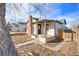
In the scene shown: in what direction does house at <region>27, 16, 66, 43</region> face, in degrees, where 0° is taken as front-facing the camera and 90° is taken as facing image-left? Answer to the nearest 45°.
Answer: approximately 45°
